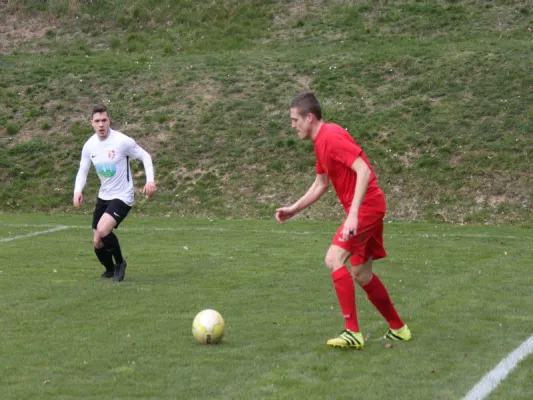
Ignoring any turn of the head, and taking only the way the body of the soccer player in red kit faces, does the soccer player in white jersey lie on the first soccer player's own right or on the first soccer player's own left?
on the first soccer player's own right

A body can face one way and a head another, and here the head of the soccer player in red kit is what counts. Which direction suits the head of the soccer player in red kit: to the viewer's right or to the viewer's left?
to the viewer's left

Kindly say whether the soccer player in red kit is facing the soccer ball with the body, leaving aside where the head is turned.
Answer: yes

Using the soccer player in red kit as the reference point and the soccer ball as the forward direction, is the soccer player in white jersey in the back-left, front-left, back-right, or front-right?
front-right

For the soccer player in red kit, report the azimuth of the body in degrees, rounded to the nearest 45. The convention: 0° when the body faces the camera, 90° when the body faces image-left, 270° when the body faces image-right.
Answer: approximately 90°

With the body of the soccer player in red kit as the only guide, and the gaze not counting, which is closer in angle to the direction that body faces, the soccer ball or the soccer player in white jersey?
the soccer ball

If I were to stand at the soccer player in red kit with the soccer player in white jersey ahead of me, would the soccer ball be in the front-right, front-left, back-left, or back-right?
front-left

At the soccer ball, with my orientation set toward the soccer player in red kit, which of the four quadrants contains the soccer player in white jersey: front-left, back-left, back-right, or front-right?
back-left

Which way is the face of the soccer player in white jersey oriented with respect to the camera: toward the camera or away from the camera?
toward the camera
